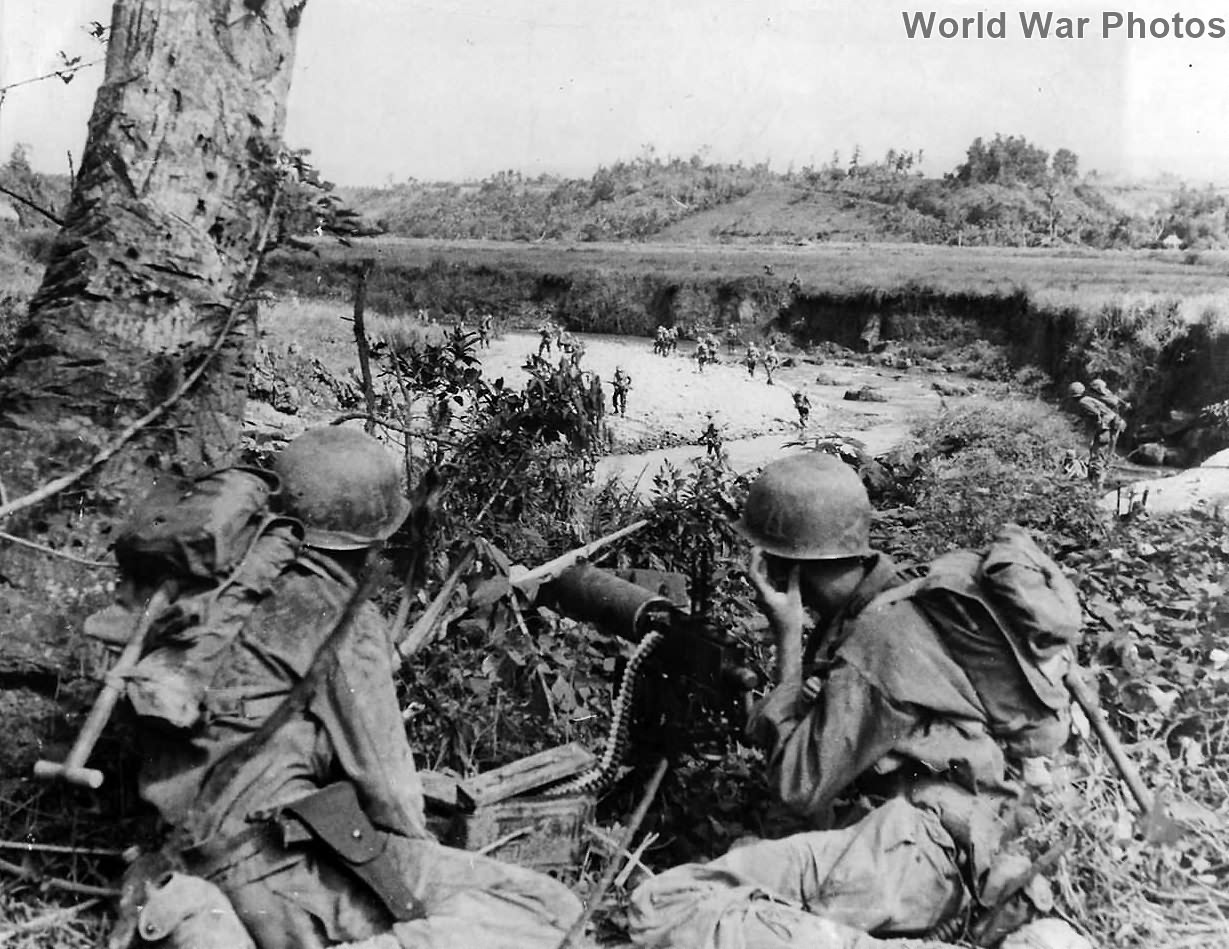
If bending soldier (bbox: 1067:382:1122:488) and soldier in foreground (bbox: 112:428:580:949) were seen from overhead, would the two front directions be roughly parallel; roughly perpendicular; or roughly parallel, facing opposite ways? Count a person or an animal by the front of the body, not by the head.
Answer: roughly perpendicular

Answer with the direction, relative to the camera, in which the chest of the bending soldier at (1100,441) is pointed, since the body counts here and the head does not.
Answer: to the viewer's left

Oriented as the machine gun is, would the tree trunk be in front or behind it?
in front

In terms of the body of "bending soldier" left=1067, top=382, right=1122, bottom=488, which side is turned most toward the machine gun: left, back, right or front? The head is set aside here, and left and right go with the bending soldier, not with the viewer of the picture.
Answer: left

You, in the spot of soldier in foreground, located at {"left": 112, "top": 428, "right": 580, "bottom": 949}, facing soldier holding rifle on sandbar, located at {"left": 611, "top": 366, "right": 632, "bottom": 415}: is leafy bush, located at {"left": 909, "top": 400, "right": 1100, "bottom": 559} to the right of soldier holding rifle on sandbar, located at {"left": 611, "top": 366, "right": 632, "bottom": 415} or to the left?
right

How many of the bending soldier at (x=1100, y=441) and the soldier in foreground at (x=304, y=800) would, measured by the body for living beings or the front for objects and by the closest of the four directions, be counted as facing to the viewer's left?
1

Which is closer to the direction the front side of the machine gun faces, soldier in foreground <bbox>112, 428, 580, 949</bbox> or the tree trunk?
the tree trunk

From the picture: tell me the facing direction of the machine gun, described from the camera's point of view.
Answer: facing away from the viewer and to the left of the viewer

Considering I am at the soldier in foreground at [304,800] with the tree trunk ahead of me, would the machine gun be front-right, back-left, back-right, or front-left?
front-right

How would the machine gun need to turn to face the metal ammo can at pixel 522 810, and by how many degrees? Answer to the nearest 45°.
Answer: approximately 90° to its left

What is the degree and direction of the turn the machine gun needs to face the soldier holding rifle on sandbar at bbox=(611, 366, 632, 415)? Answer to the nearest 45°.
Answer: approximately 45° to its right

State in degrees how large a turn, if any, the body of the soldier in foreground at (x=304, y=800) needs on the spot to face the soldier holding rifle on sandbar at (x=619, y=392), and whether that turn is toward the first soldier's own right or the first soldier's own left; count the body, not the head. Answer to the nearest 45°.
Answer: approximately 45° to the first soldier's own left
